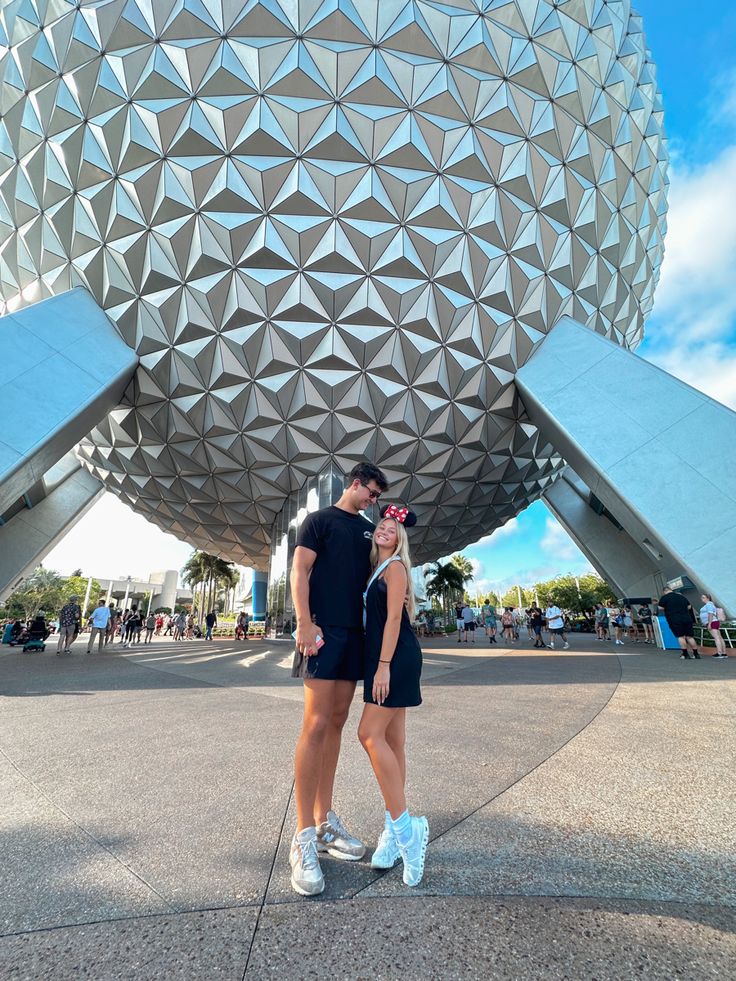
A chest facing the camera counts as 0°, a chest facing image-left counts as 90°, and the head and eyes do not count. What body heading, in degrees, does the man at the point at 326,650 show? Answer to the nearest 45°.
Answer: approximately 315°

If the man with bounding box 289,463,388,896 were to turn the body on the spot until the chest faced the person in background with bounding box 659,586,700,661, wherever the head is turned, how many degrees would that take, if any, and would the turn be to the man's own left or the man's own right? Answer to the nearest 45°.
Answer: approximately 90° to the man's own left

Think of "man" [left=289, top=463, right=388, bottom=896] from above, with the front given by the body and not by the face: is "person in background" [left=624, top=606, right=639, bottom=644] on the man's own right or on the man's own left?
on the man's own left
